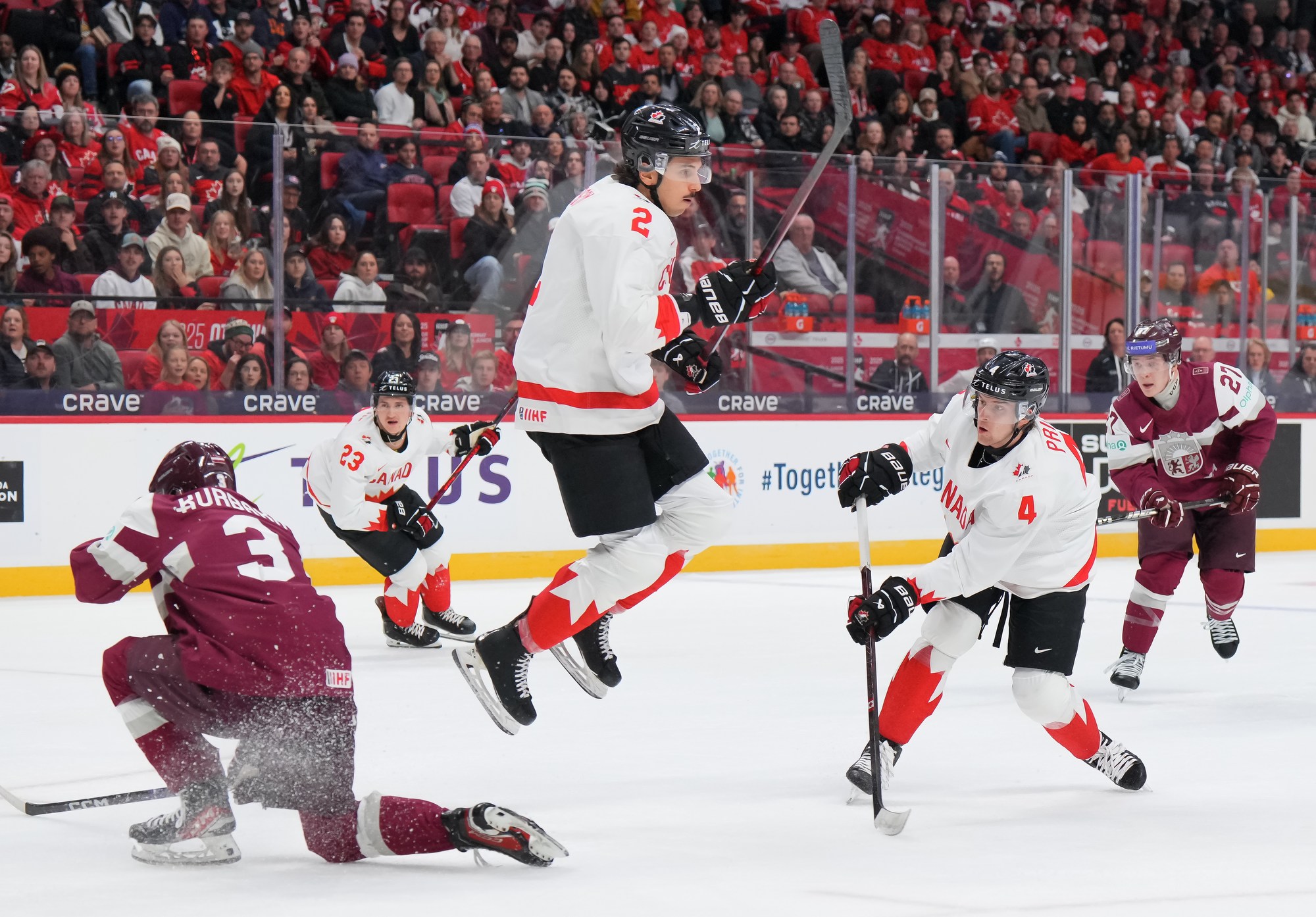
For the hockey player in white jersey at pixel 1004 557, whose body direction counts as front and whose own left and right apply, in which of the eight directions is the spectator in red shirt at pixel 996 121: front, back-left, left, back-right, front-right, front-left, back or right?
back-right

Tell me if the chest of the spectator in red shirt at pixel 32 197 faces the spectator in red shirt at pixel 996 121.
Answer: no

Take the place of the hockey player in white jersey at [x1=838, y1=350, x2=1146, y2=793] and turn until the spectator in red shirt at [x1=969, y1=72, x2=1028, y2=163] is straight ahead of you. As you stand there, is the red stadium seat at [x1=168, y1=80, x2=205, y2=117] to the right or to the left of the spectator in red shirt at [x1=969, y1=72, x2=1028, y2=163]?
left

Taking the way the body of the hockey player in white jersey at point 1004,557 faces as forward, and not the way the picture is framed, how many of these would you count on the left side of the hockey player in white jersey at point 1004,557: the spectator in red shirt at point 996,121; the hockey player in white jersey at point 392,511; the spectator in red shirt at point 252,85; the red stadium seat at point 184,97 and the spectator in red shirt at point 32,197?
0

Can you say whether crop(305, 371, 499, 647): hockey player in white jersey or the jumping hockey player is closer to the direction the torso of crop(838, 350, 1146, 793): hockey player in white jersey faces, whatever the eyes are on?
the jumping hockey player

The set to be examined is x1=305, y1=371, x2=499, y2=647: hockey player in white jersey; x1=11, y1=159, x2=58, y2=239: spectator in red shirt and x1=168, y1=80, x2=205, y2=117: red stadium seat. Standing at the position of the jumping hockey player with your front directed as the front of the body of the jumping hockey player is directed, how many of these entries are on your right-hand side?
0

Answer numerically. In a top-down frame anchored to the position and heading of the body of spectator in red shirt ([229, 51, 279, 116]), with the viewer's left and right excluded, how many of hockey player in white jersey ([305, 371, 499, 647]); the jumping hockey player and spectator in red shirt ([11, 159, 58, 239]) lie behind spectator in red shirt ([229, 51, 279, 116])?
0

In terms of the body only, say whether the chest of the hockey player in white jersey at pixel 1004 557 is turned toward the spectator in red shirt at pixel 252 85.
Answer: no

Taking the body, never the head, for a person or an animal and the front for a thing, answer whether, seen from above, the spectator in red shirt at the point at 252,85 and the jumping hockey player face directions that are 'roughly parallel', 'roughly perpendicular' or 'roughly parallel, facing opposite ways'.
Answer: roughly perpendicular

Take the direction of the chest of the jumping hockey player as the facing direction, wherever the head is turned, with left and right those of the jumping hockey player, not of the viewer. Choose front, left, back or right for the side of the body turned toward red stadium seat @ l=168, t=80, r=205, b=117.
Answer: left

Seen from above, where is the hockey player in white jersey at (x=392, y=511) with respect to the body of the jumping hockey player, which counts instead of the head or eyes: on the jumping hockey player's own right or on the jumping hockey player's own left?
on the jumping hockey player's own left

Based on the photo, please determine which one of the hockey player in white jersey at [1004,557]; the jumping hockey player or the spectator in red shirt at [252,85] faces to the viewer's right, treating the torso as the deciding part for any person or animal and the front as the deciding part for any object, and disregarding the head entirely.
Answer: the jumping hockey player

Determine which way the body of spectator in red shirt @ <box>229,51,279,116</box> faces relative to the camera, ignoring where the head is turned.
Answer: toward the camera

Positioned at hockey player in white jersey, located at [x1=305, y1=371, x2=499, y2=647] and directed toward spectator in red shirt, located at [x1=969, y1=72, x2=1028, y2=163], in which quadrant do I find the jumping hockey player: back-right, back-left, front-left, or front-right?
back-right

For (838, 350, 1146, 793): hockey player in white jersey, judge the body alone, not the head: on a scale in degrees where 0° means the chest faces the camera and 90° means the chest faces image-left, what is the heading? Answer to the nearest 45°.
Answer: approximately 45°

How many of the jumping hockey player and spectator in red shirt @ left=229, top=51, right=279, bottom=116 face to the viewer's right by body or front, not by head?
1

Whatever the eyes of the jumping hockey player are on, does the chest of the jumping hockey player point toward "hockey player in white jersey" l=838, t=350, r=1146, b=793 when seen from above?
yes

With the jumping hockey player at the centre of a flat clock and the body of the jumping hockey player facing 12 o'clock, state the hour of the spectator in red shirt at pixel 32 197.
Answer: The spectator in red shirt is roughly at 8 o'clock from the jumping hockey player.

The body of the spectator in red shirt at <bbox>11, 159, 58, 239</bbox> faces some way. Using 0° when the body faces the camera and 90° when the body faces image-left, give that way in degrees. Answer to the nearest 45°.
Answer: approximately 315°

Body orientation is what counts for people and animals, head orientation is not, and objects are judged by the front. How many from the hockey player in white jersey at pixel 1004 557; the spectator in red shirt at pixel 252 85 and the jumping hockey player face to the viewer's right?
1

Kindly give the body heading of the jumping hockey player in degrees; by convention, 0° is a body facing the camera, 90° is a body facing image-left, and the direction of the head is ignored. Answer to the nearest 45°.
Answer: approximately 270°

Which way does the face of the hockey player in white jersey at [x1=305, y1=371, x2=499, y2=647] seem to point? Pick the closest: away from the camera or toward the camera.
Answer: toward the camera

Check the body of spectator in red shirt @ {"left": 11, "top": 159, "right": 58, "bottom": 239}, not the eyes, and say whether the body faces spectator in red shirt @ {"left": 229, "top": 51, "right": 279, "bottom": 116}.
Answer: no
